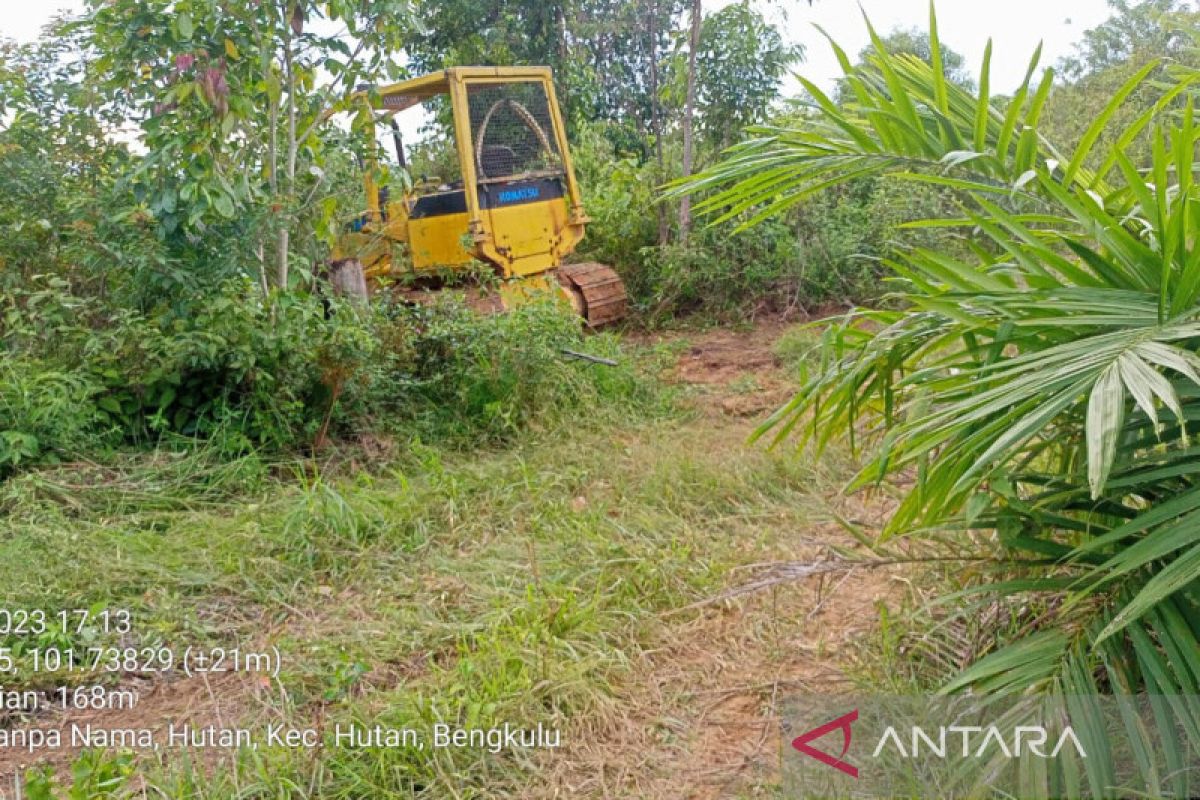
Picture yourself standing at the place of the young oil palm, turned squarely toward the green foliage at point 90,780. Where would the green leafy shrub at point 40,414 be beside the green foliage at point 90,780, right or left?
right

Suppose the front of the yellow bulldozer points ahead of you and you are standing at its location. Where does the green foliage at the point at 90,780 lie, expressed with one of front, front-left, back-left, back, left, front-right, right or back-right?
back-left

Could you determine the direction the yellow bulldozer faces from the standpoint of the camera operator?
facing away from the viewer and to the left of the viewer

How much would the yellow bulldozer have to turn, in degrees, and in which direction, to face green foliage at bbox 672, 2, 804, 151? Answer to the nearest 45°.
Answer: approximately 90° to its right

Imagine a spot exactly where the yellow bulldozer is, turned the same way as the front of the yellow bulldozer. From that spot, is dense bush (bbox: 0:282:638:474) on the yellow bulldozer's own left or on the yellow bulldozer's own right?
on the yellow bulldozer's own left

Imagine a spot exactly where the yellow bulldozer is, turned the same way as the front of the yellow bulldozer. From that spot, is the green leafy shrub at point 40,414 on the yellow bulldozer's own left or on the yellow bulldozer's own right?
on the yellow bulldozer's own left
